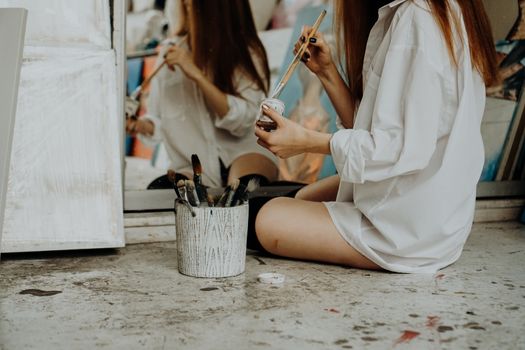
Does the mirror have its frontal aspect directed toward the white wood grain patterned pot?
yes

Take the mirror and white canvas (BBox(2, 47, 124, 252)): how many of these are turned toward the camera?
2

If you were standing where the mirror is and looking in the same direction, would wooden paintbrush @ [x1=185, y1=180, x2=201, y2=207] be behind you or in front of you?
in front

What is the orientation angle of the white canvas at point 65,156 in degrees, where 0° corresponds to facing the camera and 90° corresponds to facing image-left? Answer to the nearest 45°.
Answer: approximately 0°

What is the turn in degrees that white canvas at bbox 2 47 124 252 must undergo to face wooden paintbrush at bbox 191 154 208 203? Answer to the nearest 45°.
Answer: approximately 45° to its left

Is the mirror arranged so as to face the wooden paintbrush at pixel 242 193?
yes

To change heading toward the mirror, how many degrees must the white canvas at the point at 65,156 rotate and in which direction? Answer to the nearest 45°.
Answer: approximately 135° to its left

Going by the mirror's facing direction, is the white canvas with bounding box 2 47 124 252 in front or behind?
in front

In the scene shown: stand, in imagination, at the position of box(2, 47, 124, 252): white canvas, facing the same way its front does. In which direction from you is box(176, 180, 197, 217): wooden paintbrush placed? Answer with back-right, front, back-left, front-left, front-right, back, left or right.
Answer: front-left
